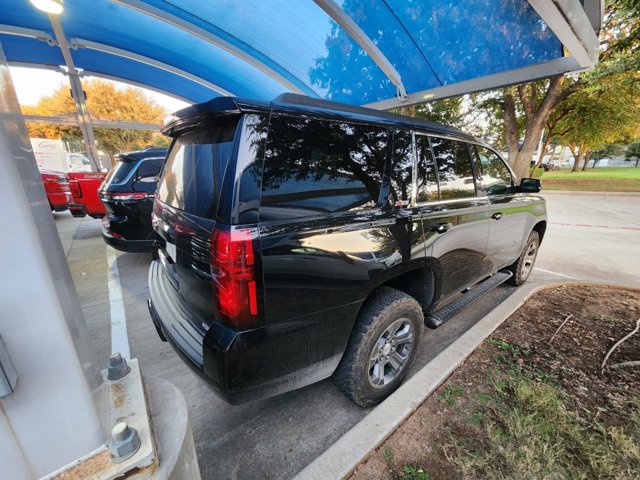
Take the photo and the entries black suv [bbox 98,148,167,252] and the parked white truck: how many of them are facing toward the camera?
0

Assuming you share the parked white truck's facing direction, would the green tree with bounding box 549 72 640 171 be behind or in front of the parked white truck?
in front

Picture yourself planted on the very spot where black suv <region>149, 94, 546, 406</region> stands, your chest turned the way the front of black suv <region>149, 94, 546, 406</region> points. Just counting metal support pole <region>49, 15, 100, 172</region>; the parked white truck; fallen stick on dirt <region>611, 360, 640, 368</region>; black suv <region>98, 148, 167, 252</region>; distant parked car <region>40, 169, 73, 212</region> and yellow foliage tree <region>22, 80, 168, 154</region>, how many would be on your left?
5

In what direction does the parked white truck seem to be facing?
to the viewer's right

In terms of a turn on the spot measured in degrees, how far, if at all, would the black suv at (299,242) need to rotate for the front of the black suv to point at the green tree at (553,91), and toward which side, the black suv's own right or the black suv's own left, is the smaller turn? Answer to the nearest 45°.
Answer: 0° — it already faces it

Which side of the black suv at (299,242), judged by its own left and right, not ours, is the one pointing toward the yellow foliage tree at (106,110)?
left

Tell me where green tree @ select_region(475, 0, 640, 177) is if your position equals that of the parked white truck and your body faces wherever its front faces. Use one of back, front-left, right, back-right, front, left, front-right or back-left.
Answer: front-right

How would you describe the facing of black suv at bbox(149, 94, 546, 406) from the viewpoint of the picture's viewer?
facing away from the viewer and to the right of the viewer

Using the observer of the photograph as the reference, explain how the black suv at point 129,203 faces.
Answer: facing away from the viewer and to the right of the viewer

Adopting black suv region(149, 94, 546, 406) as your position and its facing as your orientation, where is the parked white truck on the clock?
The parked white truck is roughly at 9 o'clock from the black suv.
